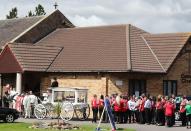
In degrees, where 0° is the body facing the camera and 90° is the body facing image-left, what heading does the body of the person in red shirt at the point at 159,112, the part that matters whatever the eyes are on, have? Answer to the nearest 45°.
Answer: approximately 90°

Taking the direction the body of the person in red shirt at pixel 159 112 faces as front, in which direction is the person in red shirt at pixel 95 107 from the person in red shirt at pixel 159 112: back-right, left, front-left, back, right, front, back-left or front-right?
front

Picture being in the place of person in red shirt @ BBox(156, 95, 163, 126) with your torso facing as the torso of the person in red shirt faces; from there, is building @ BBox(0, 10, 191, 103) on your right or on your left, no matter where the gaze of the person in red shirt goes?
on your right

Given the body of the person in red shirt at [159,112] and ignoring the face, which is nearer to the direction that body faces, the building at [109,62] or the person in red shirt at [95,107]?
the person in red shirt

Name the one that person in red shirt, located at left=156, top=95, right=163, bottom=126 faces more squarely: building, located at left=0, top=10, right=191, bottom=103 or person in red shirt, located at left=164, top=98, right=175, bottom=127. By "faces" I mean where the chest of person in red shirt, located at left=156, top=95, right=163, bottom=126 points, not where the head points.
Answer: the building

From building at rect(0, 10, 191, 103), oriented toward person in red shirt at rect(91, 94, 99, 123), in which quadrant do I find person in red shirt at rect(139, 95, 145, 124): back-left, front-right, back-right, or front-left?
front-left

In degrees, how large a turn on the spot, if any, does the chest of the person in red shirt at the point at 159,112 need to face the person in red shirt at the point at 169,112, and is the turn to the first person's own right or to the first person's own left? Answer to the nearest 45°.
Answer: approximately 135° to the first person's own left

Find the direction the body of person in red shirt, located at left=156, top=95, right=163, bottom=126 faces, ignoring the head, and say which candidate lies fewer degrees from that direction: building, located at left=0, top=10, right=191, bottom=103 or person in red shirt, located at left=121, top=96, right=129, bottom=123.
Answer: the person in red shirt
